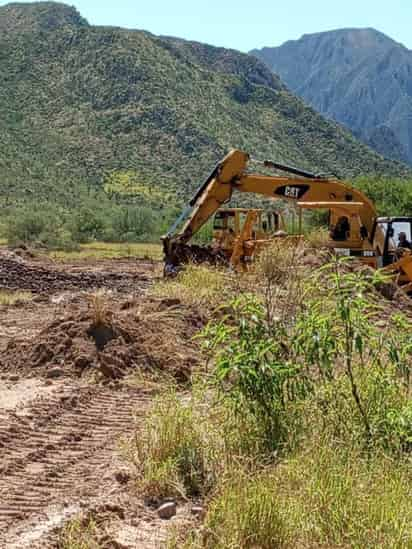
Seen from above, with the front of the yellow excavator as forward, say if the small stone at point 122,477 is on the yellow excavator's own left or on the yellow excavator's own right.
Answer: on the yellow excavator's own left

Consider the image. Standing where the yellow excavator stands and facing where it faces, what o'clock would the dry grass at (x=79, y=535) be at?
The dry grass is roughly at 9 o'clock from the yellow excavator.

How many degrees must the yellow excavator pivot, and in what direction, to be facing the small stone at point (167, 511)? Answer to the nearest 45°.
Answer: approximately 90° to its left

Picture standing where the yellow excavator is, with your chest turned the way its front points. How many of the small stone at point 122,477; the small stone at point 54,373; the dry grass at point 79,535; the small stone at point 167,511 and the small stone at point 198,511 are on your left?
5

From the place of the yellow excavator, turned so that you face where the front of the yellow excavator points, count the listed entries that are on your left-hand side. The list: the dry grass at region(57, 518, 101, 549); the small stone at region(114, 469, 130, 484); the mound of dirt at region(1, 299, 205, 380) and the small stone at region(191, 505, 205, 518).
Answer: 4

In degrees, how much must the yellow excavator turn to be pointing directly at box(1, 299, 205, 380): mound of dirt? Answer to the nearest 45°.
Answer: approximately 90° to its left

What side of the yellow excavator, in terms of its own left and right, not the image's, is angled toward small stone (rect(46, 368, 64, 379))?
left

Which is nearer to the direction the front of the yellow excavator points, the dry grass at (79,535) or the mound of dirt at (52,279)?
the mound of dirt

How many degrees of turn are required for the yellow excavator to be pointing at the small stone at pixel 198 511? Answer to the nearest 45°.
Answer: approximately 90° to its left

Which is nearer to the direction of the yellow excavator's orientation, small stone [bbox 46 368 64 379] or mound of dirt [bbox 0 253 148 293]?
the mound of dirt

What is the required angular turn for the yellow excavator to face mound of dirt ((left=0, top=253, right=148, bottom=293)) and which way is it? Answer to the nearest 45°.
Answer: approximately 45° to its right

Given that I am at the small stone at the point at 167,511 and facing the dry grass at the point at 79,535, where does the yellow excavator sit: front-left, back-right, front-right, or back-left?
back-right

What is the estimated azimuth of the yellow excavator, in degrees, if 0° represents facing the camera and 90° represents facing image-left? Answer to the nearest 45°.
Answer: approximately 90°

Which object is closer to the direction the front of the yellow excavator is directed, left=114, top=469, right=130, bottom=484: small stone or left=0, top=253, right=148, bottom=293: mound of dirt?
the mound of dirt
